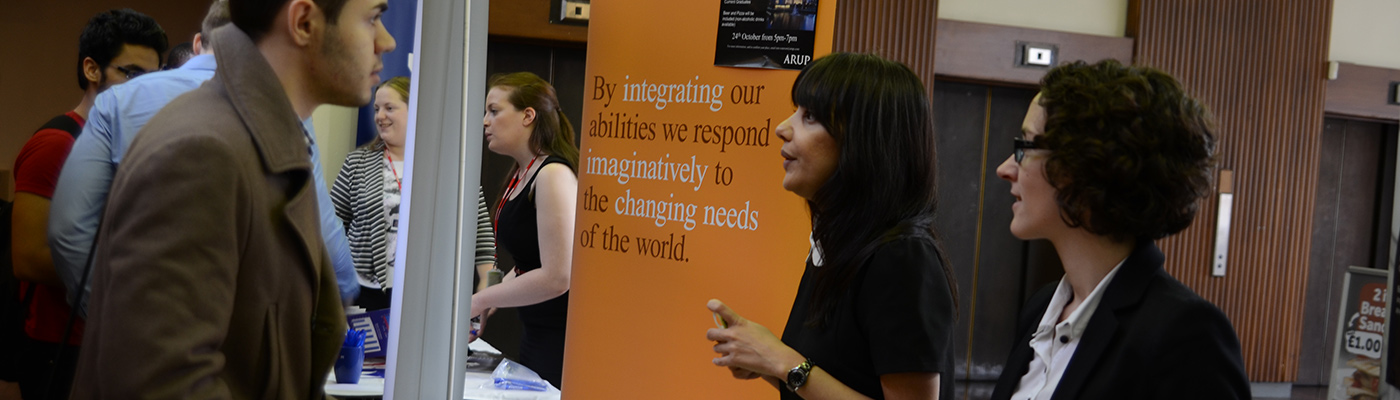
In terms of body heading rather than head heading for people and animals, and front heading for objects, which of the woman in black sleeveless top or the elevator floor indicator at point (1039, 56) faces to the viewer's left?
the woman in black sleeveless top

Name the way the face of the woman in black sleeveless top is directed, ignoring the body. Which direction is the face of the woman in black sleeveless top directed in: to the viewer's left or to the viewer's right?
to the viewer's left

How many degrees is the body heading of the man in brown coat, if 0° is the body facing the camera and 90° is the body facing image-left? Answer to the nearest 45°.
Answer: approximately 270°

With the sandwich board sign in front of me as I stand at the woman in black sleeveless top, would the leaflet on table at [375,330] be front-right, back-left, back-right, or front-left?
back-right

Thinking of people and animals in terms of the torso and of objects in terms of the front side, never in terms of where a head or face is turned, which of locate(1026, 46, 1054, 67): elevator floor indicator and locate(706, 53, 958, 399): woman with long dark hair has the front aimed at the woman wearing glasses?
the elevator floor indicator

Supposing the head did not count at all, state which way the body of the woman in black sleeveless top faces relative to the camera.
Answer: to the viewer's left

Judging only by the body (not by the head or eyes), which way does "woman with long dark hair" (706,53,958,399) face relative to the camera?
to the viewer's left

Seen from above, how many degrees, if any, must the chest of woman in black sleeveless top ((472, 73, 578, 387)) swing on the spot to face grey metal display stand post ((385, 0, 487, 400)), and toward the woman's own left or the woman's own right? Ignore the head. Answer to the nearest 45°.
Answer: approximately 90° to the woman's own left
